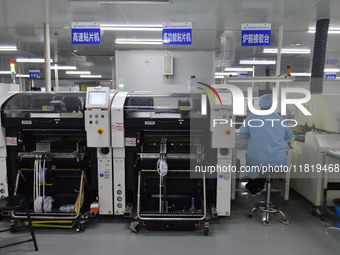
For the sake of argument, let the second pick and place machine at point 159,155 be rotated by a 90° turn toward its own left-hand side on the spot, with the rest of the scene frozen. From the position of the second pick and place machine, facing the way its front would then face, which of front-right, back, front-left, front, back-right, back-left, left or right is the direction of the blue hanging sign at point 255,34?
front-left

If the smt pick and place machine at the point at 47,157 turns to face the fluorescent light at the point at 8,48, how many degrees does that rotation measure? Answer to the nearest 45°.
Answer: approximately 180°

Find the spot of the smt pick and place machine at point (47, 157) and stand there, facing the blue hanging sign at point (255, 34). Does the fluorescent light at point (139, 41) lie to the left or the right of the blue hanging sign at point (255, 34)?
left

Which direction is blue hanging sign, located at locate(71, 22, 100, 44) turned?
toward the camera

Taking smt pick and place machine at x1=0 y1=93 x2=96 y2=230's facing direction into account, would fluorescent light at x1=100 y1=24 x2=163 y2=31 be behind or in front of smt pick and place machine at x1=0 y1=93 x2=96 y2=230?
behind

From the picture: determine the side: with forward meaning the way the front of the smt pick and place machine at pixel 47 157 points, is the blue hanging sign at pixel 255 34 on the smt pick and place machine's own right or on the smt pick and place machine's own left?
on the smt pick and place machine's own left

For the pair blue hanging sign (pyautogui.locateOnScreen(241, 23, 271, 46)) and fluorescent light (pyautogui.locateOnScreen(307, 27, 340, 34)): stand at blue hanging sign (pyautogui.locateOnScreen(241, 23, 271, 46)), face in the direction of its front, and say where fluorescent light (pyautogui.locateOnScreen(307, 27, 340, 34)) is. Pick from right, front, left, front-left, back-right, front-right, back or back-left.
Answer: back-left

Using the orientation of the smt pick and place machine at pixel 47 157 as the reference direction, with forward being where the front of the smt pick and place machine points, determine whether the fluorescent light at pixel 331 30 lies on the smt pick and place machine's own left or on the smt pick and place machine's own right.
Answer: on the smt pick and place machine's own left

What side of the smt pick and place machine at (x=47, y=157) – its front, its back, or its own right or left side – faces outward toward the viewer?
front

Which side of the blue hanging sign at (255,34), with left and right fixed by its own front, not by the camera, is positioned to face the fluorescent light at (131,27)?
right

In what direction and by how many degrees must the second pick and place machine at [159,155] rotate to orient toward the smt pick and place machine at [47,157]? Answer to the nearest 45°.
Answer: approximately 90° to its right

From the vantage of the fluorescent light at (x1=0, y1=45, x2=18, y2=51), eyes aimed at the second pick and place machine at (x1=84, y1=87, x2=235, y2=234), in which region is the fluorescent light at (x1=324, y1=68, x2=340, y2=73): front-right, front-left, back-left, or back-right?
front-left

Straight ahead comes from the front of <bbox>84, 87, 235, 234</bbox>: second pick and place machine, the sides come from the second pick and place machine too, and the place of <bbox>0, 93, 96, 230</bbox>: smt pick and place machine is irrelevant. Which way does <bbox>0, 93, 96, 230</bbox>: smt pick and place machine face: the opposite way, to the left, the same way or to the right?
the same way

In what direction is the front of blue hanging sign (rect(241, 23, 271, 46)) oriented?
toward the camera

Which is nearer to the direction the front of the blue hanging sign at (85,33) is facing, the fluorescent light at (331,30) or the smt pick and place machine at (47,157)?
the smt pick and place machine

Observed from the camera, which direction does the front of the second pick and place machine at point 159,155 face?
facing the viewer
